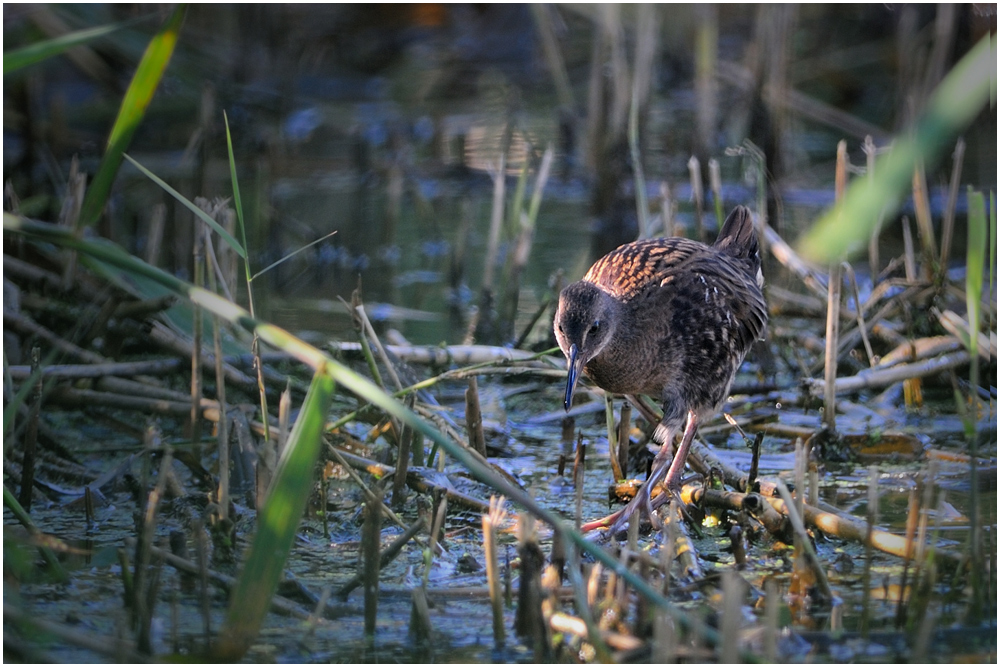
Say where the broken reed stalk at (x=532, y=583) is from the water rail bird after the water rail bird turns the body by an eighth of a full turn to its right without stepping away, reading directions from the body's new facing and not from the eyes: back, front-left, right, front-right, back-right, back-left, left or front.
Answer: left

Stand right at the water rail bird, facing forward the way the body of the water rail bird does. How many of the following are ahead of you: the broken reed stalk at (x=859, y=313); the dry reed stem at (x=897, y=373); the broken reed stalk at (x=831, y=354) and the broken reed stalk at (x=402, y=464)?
1

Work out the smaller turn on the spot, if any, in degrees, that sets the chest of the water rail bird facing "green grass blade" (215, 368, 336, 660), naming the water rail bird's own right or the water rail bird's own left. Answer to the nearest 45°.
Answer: approximately 45° to the water rail bird's own left

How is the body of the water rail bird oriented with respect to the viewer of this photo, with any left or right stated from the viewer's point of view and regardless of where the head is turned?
facing the viewer and to the left of the viewer

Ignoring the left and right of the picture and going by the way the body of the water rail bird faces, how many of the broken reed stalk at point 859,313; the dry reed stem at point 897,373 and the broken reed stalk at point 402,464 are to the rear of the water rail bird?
2

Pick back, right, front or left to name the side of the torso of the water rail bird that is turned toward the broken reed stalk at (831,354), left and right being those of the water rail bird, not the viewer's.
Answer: back

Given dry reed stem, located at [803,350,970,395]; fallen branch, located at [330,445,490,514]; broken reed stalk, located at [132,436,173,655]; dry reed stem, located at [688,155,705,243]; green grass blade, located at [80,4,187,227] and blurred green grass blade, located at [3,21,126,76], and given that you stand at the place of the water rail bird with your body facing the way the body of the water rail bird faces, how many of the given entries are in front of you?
4

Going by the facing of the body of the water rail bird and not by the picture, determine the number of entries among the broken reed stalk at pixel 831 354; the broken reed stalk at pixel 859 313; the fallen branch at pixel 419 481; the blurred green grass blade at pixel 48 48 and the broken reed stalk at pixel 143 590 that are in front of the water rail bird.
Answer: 3

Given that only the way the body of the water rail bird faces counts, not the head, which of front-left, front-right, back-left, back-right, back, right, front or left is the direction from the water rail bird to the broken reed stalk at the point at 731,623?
front-left

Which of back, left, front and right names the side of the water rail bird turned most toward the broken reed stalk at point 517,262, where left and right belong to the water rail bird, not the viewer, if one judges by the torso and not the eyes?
right

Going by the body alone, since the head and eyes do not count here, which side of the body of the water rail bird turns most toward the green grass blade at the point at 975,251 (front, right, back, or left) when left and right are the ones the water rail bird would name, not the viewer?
left

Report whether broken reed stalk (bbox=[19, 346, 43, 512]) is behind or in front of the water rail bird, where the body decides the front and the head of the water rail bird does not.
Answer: in front

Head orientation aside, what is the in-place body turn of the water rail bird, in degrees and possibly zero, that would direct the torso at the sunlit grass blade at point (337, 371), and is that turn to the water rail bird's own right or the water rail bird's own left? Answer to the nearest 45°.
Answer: approximately 45° to the water rail bird's own left
